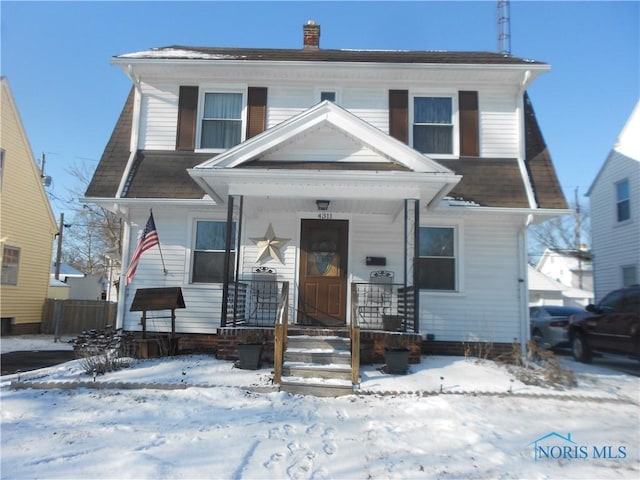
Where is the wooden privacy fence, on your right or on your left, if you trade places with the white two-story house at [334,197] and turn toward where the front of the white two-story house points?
on your right

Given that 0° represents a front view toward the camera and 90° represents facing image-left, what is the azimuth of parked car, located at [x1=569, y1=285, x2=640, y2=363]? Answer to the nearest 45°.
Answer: approximately 135°

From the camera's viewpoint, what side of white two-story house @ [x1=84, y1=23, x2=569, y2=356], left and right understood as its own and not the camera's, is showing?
front

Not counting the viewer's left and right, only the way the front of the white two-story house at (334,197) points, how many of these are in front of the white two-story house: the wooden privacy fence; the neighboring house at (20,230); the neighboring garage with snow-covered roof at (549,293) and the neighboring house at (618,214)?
0

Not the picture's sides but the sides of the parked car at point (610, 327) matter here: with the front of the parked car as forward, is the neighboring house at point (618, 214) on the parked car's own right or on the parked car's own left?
on the parked car's own right

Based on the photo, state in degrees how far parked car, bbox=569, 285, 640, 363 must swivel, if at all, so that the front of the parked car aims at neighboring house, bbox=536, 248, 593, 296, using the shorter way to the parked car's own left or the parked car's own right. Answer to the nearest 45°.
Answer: approximately 45° to the parked car's own right

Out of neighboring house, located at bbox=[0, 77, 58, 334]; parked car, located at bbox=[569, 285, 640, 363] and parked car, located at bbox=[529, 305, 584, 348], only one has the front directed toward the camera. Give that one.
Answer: the neighboring house

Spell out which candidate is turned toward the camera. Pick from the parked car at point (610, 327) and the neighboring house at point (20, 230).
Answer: the neighboring house

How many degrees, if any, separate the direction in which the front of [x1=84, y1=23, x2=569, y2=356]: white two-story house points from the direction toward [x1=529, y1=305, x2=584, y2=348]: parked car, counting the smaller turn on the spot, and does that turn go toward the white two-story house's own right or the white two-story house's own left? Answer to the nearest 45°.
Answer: approximately 135° to the white two-story house's own left

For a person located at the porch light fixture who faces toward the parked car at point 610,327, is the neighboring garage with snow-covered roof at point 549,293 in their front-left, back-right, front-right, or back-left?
front-left

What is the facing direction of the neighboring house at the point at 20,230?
toward the camera

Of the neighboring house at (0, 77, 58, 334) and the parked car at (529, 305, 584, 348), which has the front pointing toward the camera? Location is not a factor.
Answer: the neighboring house

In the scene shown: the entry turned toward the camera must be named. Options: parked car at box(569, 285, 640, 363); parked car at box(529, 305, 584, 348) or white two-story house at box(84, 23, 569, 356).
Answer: the white two-story house
